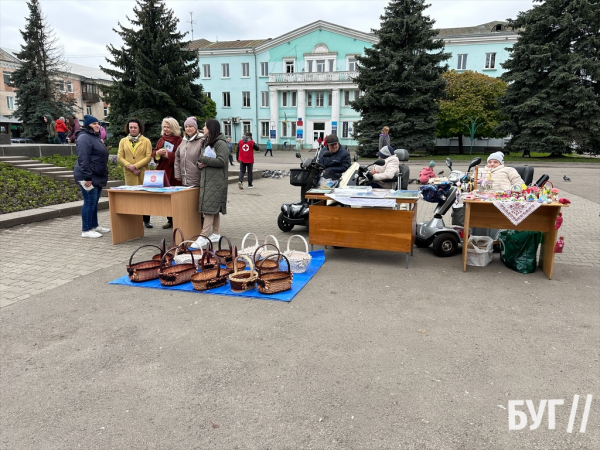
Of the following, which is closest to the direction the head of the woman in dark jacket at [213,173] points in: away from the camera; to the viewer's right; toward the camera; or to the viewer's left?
to the viewer's left

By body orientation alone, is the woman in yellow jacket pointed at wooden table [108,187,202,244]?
yes

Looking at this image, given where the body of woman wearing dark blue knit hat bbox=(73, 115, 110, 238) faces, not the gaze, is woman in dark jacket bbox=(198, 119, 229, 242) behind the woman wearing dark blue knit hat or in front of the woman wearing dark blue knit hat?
in front

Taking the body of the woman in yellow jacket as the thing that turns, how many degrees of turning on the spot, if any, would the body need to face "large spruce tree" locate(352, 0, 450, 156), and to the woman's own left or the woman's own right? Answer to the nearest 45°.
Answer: approximately 135° to the woman's own left

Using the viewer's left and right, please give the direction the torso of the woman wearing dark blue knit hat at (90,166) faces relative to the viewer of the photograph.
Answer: facing to the right of the viewer

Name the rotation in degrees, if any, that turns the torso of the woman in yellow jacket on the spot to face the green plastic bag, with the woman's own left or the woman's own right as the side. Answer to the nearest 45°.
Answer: approximately 45° to the woman's own left

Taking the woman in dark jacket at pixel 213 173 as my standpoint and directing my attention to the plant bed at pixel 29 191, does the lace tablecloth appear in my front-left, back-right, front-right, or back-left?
back-right

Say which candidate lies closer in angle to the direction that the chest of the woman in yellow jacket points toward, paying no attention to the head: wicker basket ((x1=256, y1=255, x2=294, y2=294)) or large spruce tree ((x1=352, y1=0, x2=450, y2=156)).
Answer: the wicker basket

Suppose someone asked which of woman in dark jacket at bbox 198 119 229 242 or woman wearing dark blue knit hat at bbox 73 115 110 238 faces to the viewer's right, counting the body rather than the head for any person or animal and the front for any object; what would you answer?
the woman wearing dark blue knit hat
